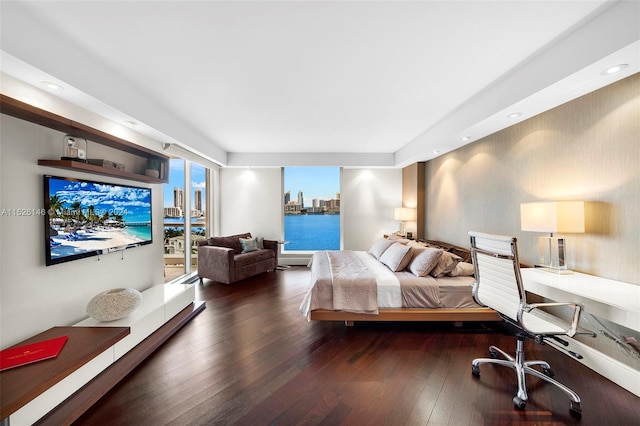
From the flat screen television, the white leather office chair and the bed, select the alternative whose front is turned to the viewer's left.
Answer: the bed

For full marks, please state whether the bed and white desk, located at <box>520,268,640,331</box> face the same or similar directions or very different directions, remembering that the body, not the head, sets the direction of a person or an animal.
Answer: same or similar directions

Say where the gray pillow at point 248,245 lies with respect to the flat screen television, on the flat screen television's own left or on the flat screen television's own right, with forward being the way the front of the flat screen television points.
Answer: on the flat screen television's own left

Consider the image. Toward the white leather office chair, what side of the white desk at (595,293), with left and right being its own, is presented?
front

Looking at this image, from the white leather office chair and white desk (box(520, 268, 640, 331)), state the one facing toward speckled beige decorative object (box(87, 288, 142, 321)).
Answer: the white desk

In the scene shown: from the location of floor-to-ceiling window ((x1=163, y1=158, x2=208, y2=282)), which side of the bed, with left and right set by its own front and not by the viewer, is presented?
front

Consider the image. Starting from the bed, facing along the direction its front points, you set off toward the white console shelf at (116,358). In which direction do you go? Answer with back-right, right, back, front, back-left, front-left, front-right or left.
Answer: front-left

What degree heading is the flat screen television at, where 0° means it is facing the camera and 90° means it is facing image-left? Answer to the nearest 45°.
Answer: approximately 315°

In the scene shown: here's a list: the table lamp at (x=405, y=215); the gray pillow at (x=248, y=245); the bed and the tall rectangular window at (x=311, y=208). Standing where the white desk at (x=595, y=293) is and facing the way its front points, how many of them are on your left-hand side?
0

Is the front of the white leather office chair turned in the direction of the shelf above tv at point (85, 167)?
no

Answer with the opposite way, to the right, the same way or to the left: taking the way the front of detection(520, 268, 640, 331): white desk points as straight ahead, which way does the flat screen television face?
the opposite way

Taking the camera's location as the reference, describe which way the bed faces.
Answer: facing to the left of the viewer

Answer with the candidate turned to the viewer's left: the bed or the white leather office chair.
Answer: the bed

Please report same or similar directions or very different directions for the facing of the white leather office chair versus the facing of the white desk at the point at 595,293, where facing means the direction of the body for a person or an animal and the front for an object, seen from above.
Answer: very different directions

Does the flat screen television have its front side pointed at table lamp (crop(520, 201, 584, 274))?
yes

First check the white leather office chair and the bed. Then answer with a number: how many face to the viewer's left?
1

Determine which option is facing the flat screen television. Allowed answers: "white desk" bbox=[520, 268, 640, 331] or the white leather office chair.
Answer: the white desk

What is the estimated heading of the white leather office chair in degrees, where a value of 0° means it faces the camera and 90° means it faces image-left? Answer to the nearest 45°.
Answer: approximately 225°

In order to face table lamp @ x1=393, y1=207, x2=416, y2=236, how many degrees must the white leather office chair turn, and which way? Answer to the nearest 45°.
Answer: approximately 90° to its left

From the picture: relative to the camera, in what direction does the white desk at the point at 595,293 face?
facing the viewer and to the left of the viewer
